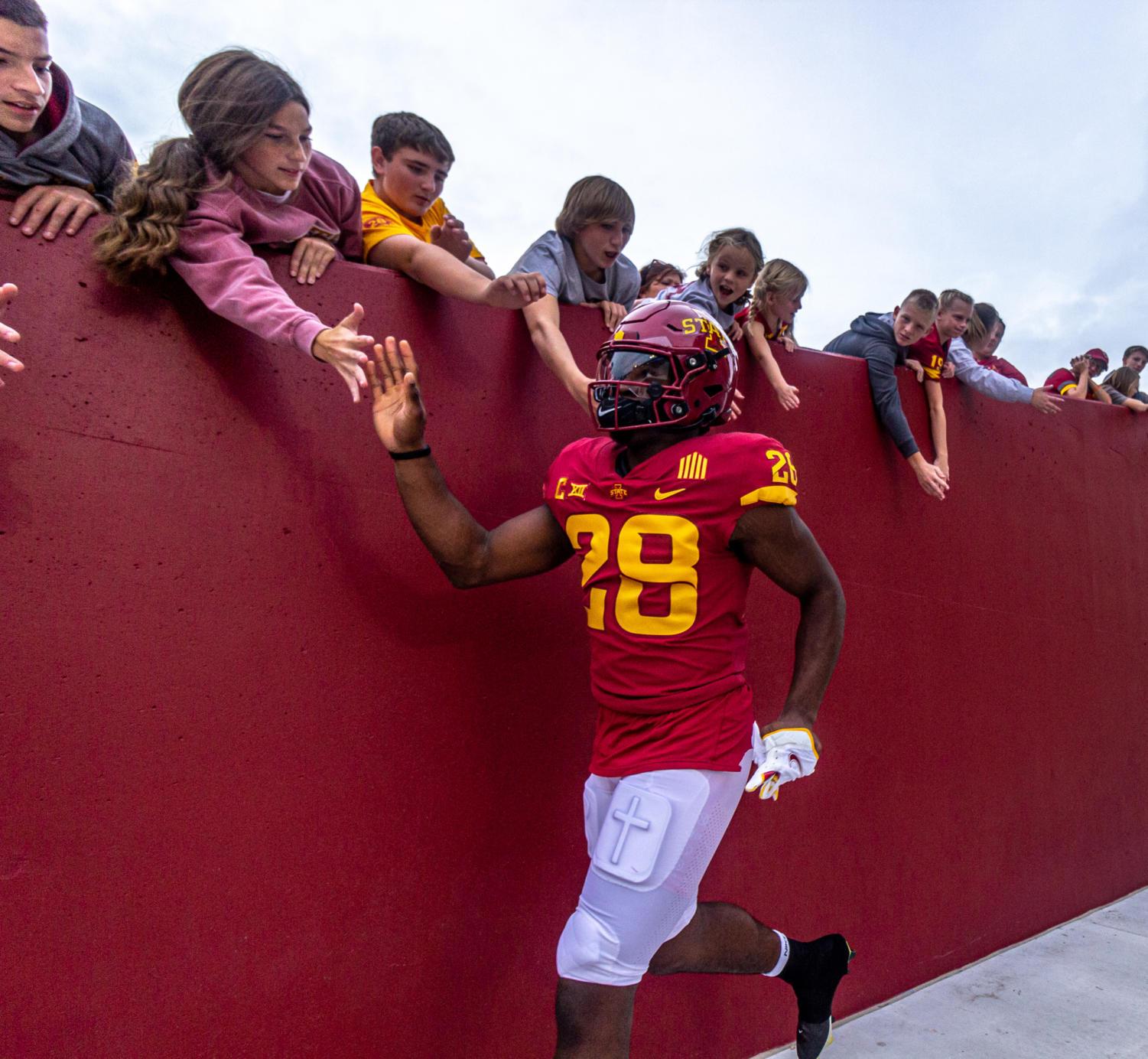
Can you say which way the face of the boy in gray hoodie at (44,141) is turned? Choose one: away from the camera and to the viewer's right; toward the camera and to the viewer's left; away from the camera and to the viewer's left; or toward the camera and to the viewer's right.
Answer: toward the camera and to the viewer's right

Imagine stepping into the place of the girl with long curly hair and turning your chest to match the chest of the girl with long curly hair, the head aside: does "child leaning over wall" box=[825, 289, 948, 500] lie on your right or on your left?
on your left

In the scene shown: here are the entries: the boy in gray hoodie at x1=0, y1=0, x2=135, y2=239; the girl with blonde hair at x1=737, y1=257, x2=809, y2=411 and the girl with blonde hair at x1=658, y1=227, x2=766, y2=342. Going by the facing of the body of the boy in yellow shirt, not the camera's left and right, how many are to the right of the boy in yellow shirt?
1

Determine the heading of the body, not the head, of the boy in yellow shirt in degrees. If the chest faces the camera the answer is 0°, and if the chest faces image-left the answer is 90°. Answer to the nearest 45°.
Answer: approximately 315°

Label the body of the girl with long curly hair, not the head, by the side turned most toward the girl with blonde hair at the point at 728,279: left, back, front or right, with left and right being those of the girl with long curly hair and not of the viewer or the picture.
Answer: left

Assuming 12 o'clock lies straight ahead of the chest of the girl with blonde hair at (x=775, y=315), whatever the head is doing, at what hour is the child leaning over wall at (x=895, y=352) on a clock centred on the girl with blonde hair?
The child leaning over wall is roughly at 9 o'clock from the girl with blonde hair.

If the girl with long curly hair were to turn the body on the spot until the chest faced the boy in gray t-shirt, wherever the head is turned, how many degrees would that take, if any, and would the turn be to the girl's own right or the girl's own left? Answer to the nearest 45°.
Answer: approximately 90° to the girl's own left

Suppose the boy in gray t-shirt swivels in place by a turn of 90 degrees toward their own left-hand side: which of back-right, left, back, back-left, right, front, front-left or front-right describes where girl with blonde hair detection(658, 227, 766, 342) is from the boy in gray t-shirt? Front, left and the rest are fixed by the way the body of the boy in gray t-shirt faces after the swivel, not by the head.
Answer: front
